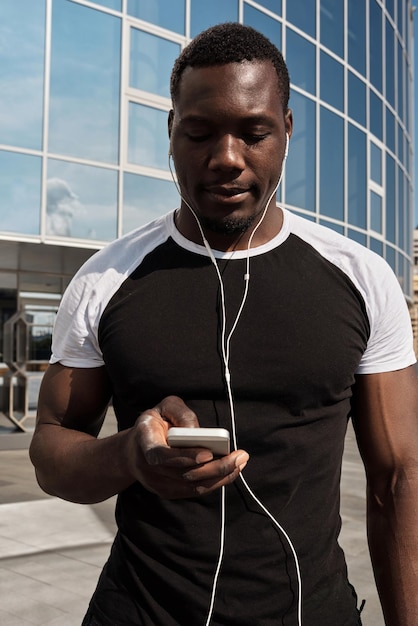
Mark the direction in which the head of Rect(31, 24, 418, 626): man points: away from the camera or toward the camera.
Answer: toward the camera

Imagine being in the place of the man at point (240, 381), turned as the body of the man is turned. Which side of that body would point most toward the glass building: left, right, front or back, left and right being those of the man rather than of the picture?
back

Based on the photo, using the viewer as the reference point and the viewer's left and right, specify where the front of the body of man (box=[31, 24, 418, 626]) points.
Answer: facing the viewer
